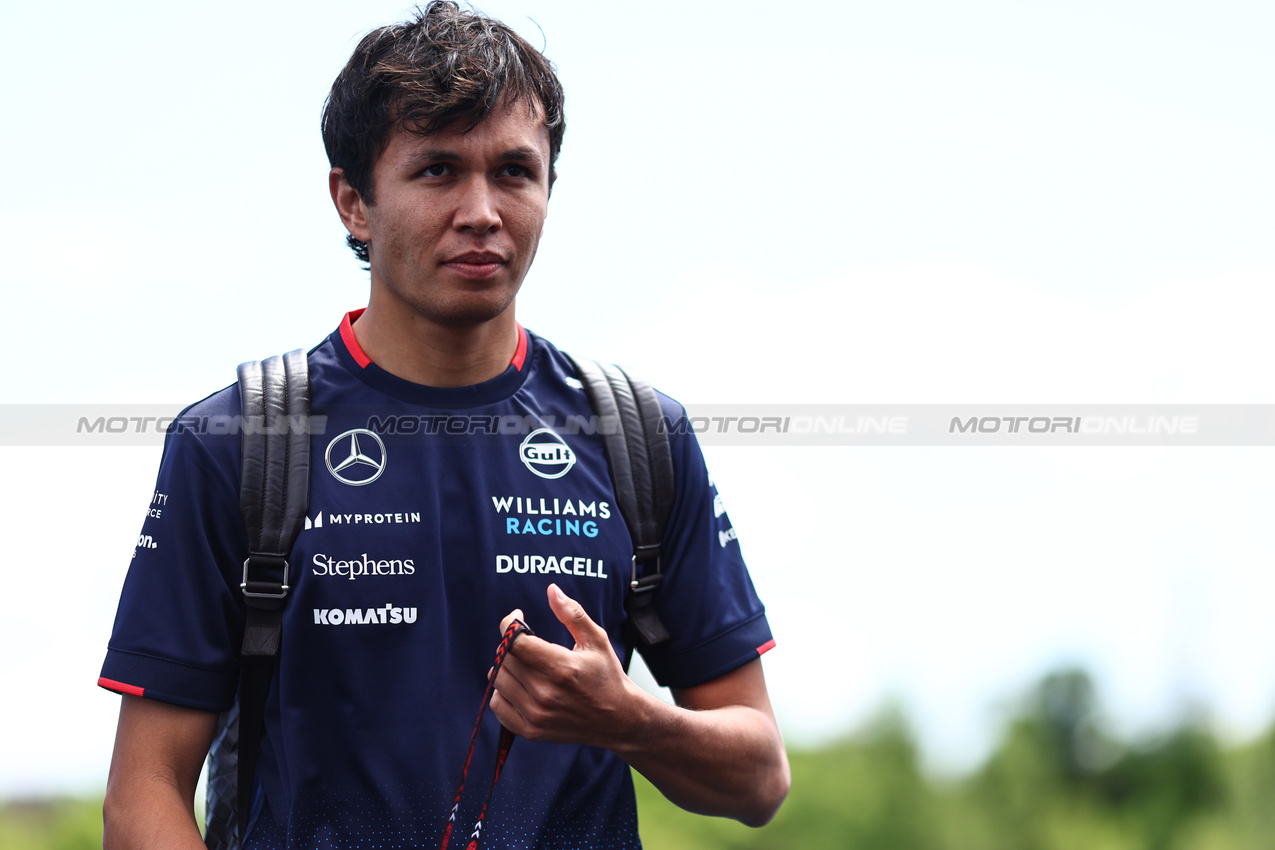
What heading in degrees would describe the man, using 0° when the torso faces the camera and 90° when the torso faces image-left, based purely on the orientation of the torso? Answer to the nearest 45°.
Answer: approximately 0°
